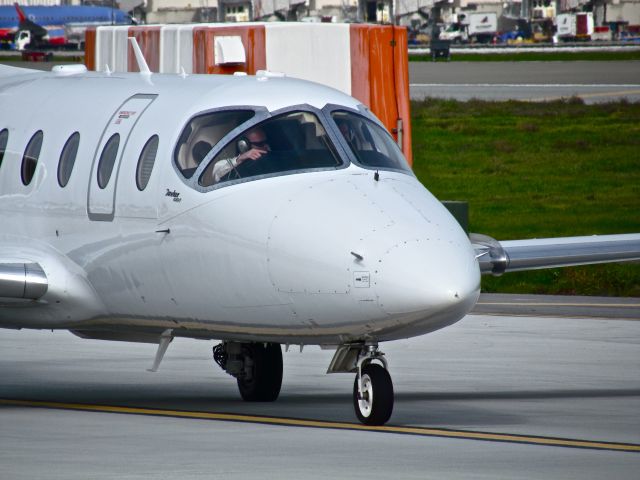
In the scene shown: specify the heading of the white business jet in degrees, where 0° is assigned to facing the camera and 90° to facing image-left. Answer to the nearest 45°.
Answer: approximately 315°

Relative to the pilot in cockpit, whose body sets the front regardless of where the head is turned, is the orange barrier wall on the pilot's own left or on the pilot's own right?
on the pilot's own left

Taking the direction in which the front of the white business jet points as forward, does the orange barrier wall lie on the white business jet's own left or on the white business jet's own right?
on the white business jet's own left
